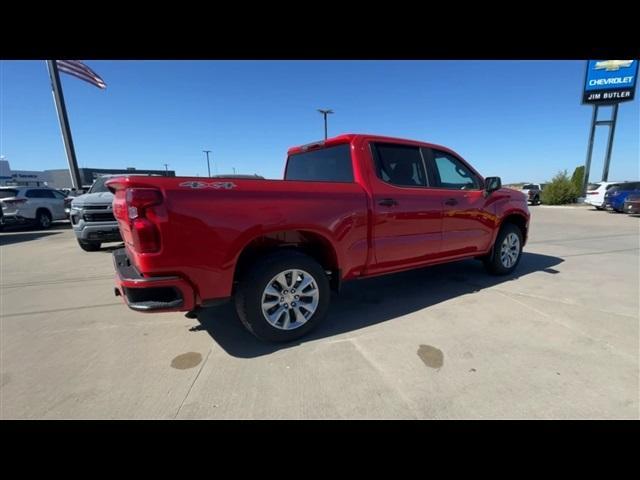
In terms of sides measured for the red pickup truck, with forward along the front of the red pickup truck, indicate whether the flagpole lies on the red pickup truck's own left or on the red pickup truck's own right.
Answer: on the red pickup truck's own left

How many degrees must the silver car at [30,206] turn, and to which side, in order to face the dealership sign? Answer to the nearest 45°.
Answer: approximately 90° to its right

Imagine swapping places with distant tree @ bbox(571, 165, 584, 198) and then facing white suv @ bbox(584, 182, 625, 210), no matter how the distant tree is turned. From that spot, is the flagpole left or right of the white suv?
right

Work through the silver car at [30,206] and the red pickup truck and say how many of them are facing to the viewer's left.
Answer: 0

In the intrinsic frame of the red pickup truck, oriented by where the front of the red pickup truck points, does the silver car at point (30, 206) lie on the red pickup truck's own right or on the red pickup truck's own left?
on the red pickup truck's own left

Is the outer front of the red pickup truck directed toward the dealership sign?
yes

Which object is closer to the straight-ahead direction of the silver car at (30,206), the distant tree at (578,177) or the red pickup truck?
the distant tree

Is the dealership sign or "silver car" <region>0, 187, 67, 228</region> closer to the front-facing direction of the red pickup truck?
the dealership sign

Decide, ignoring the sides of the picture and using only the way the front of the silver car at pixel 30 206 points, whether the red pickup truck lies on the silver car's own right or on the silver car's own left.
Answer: on the silver car's own right

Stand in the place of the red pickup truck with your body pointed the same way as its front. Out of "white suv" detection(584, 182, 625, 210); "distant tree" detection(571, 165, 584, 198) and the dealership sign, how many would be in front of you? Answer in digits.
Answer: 3

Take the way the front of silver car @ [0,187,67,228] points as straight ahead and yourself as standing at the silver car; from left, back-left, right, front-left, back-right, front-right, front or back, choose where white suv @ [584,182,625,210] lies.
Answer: right

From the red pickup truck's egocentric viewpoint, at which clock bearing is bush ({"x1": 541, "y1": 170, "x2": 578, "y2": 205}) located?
The bush is roughly at 12 o'clock from the red pickup truck.

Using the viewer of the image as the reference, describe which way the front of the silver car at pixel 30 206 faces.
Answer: facing away from the viewer and to the right of the viewer

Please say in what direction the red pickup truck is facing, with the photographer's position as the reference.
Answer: facing away from the viewer and to the right of the viewer

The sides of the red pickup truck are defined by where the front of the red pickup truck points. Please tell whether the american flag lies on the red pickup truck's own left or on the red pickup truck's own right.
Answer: on the red pickup truck's own left

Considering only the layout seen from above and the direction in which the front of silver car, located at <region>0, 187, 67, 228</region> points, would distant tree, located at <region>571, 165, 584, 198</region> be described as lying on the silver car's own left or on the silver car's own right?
on the silver car's own right
